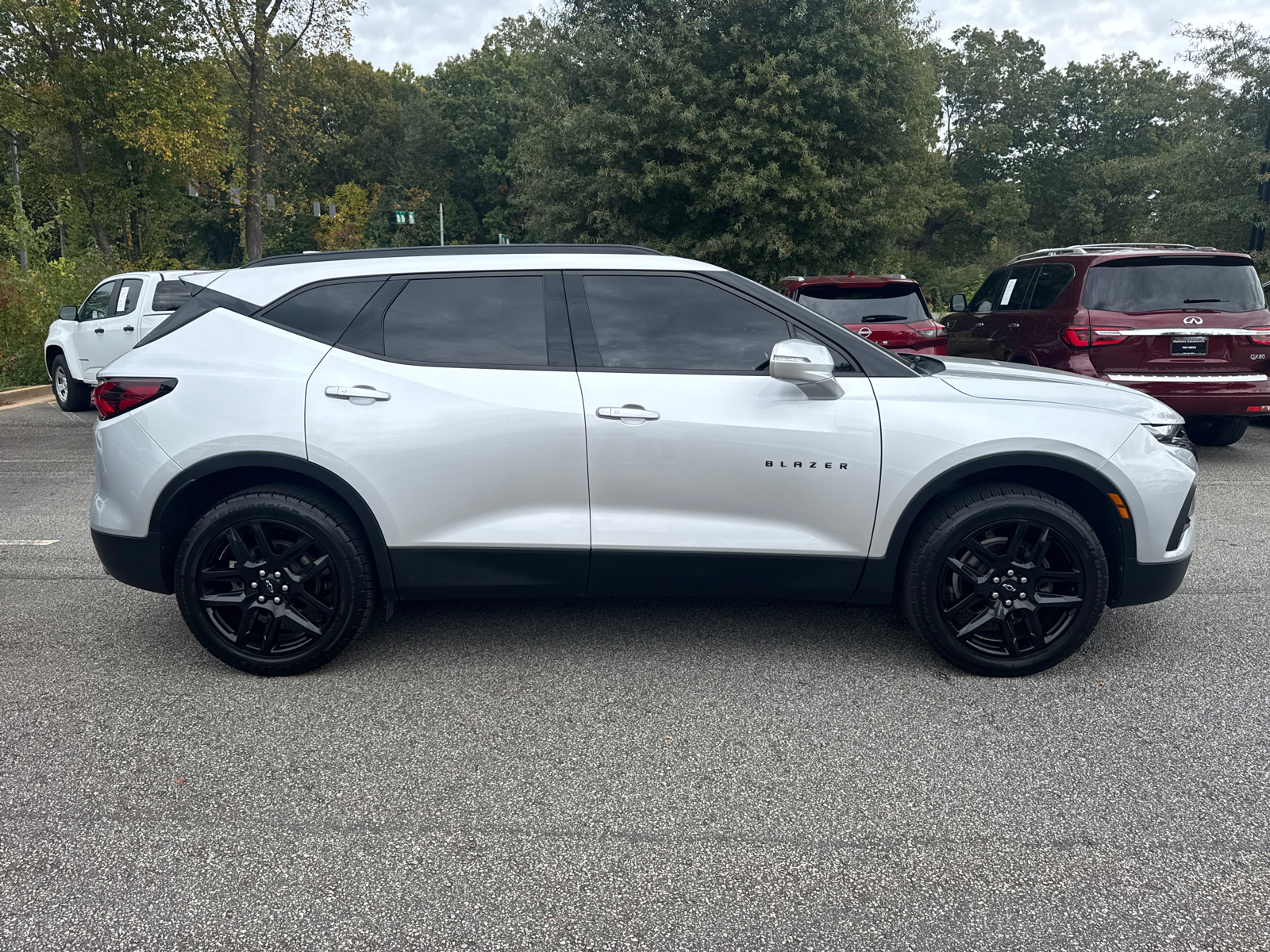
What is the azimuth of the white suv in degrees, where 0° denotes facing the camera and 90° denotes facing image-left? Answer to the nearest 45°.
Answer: approximately 270°

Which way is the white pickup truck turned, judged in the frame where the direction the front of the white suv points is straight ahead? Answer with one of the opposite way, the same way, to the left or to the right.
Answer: the opposite way

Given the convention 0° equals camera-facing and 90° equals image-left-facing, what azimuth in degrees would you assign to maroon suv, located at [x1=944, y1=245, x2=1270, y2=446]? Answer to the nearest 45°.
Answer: approximately 135°

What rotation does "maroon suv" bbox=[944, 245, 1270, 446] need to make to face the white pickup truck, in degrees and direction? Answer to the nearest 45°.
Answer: approximately 45° to its left

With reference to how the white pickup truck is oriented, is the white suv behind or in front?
behind

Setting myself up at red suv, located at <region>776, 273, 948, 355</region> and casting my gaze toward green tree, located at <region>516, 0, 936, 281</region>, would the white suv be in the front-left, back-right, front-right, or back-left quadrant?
back-left

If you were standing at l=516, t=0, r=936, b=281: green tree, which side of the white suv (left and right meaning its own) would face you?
left

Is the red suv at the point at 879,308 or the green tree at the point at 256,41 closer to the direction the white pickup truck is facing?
the green tree

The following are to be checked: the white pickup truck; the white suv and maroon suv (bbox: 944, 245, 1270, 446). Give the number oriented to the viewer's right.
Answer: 1

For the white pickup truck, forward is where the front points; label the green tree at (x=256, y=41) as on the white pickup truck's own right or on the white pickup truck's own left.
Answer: on the white pickup truck's own right

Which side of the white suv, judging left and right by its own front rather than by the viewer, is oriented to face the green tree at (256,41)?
left
